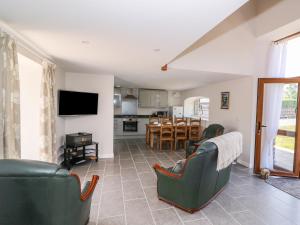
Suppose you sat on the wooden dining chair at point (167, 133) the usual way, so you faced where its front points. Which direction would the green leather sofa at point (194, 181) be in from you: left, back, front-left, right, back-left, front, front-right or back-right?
back

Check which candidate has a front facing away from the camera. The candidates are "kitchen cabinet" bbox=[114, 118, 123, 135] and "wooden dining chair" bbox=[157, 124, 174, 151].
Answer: the wooden dining chair

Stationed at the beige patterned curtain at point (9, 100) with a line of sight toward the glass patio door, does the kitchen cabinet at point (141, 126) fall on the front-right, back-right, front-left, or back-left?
front-left

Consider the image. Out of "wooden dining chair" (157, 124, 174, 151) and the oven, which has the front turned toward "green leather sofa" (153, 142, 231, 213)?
the oven

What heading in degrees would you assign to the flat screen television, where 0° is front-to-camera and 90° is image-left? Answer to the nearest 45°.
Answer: approximately 315°

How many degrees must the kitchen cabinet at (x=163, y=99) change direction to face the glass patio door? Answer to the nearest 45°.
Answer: approximately 45° to its left

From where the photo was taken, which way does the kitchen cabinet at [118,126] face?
toward the camera

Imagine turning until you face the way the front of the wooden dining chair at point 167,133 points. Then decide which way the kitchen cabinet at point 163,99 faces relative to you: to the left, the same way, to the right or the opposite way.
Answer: the opposite way

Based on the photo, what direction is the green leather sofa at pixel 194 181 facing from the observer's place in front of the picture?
facing away from the viewer and to the left of the viewer

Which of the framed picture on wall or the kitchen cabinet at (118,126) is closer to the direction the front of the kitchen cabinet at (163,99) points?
the framed picture on wall

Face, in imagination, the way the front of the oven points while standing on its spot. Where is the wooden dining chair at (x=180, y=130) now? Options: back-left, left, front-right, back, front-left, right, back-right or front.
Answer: front-left

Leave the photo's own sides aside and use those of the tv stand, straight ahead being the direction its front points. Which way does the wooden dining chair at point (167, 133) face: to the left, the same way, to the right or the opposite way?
to the left

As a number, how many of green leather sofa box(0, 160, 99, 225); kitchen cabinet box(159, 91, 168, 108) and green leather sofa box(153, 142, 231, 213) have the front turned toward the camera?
1

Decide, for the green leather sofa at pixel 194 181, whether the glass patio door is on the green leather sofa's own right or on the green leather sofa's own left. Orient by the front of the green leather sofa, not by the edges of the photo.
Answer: on the green leather sofa's own right

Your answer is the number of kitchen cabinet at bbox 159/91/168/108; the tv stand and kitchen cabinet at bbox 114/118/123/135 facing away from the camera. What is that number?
0

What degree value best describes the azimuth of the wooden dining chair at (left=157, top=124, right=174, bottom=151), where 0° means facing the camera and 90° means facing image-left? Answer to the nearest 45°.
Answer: approximately 180°

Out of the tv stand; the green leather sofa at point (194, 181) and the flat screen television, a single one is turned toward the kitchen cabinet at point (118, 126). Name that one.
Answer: the green leather sofa

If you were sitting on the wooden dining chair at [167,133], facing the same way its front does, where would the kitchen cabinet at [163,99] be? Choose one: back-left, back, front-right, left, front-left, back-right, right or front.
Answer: front

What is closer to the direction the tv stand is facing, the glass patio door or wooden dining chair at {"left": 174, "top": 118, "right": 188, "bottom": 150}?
the glass patio door

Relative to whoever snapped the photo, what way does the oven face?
facing the viewer

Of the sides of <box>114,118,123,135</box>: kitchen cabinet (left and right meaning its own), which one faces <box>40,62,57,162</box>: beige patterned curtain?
front
